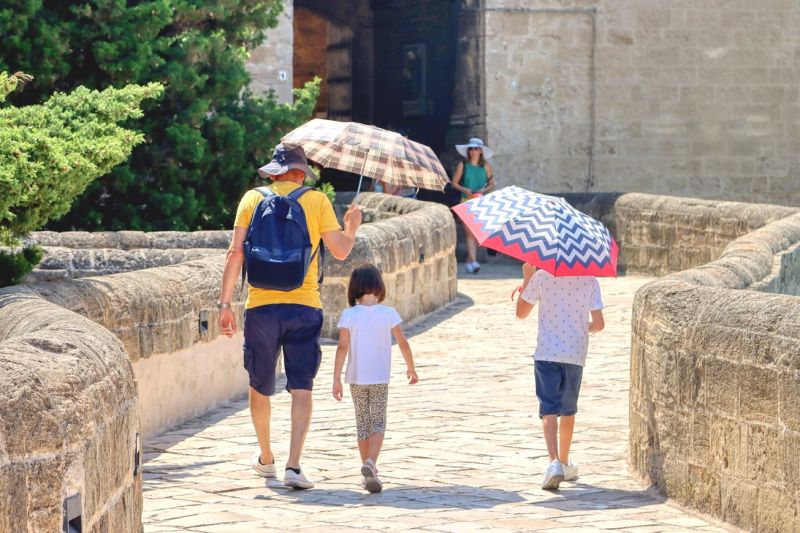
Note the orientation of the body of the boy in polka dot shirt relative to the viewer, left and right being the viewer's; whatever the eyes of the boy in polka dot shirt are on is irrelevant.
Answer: facing away from the viewer

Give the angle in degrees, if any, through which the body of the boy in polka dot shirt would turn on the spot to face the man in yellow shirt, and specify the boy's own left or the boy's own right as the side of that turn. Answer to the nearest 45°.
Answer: approximately 90° to the boy's own left

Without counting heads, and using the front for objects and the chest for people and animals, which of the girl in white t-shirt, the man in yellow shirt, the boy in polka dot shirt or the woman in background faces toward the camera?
the woman in background

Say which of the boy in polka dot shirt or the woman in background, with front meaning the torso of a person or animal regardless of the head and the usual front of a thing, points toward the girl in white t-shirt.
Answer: the woman in background

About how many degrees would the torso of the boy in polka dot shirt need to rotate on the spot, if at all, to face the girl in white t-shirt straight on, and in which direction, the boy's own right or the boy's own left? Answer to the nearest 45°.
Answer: approximately 90° to the boy's own left

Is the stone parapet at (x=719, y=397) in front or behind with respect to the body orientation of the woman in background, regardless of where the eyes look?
in front

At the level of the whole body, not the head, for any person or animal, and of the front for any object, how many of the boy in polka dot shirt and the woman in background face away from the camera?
1

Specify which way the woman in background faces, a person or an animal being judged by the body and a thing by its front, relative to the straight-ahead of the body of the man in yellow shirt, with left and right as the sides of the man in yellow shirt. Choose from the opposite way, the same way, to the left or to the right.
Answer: the opposite way

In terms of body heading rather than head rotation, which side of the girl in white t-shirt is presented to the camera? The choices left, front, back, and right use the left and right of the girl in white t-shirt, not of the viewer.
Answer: back

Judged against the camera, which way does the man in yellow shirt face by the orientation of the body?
away from the camera

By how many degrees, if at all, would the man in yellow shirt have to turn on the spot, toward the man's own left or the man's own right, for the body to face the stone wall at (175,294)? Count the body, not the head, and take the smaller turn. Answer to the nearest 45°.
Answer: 0° — they already face it
